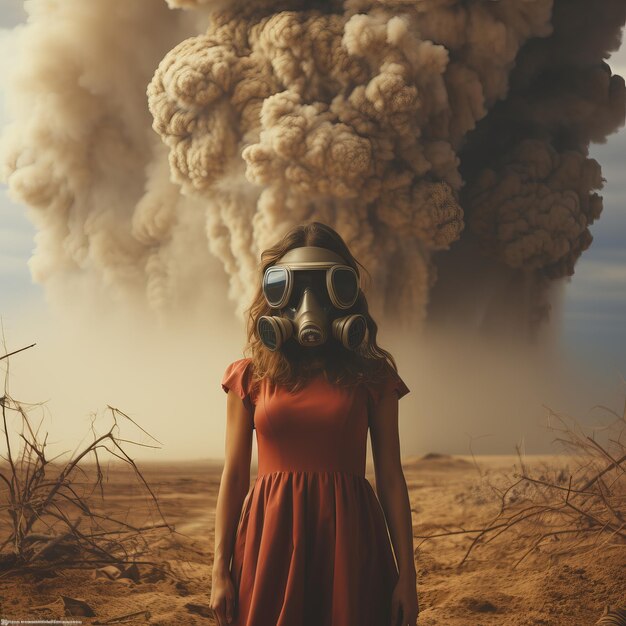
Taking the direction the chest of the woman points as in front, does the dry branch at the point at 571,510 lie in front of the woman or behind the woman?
behind

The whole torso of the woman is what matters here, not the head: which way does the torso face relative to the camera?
toward the camera

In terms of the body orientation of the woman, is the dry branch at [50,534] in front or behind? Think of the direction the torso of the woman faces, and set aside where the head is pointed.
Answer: behind
